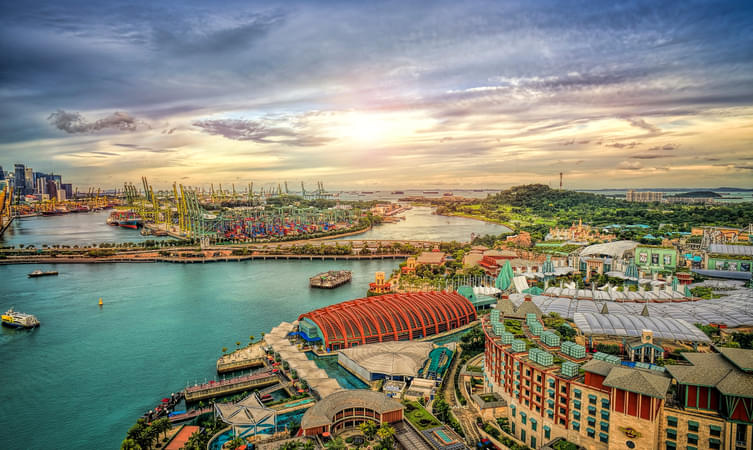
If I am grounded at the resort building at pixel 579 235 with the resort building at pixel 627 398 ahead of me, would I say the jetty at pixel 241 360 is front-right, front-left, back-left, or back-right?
front-right

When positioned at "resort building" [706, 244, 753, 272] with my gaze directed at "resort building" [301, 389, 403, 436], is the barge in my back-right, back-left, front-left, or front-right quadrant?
front-right

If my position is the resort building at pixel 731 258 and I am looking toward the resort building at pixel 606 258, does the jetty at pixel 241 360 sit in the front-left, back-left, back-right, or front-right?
front-left

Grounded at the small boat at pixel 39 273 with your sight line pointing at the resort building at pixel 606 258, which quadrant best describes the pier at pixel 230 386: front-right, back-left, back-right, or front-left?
front-right
